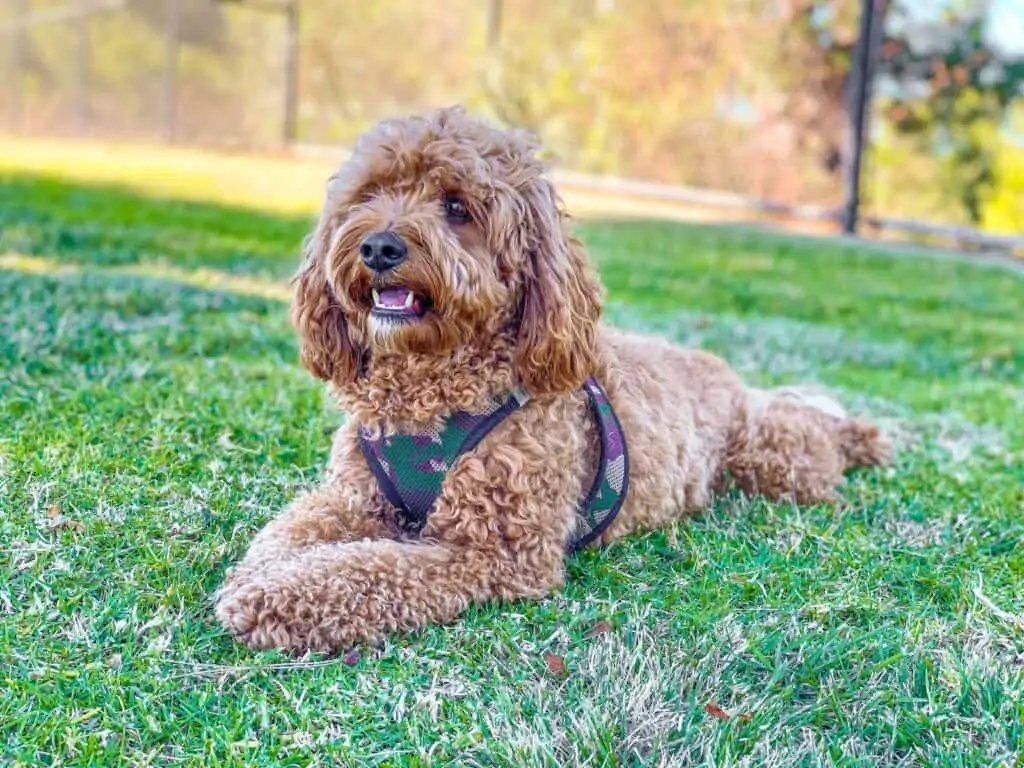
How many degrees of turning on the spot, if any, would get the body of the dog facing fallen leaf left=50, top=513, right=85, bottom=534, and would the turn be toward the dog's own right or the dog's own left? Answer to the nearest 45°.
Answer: approximately 45° to the dog's own right

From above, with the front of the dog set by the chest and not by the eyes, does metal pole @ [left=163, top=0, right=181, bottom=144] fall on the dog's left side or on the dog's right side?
on the dog's right side

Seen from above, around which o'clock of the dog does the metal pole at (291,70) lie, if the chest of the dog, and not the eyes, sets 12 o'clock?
The metal pole is roughly at 4 o'clock from the dog.

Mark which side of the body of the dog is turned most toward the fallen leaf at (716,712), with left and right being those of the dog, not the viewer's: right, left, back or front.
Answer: left

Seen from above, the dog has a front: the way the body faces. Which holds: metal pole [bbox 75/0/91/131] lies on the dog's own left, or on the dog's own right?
on the dog's own right

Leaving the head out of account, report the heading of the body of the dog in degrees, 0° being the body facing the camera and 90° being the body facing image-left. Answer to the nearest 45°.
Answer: approximately 45°

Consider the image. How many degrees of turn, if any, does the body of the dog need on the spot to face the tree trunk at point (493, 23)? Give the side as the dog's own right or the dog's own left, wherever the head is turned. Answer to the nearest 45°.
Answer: approximately 135° to the dog's own right
